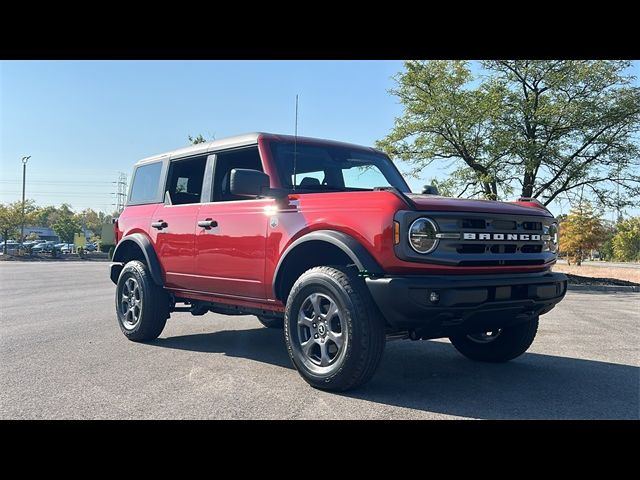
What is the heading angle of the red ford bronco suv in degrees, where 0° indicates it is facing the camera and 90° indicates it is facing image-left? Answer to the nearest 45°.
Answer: approximately 315°

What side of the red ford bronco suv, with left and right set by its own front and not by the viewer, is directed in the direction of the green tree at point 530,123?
left
